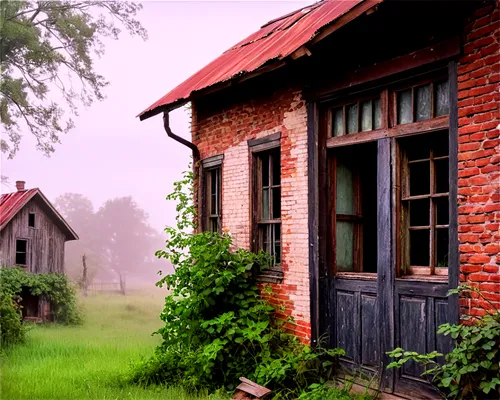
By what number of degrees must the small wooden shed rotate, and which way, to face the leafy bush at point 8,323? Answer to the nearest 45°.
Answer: approximately 45° to its right

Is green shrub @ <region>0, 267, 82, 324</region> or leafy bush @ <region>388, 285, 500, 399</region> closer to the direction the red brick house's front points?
the leafy bush

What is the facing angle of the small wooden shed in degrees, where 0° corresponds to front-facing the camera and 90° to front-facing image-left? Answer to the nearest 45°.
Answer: approximately 315°

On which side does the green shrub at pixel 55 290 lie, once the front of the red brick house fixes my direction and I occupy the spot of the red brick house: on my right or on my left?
on my right

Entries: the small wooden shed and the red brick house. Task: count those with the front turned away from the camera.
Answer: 0
